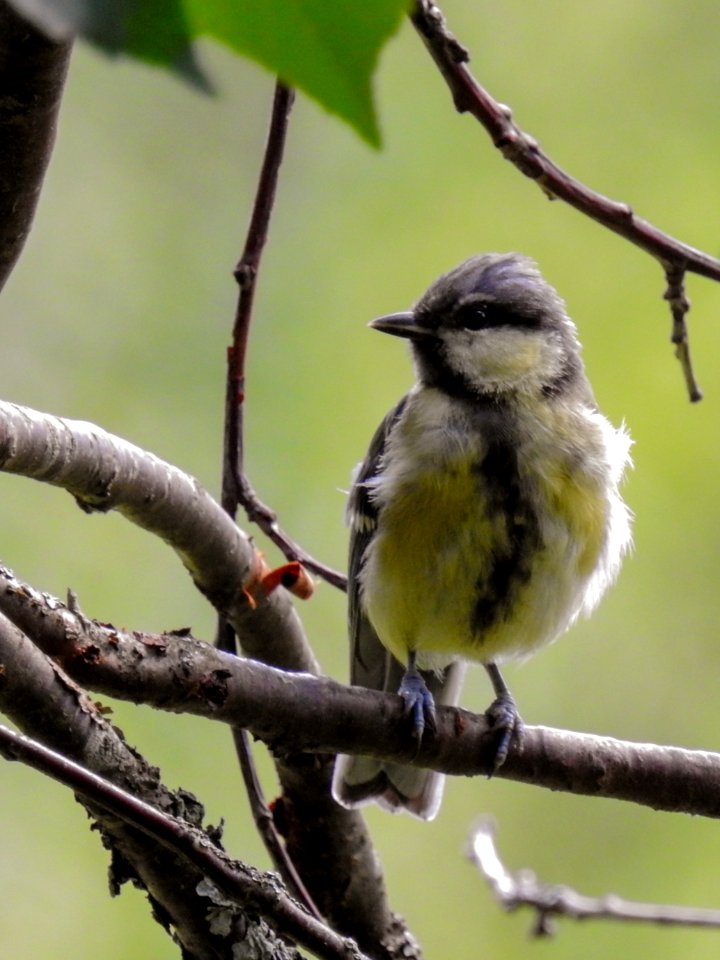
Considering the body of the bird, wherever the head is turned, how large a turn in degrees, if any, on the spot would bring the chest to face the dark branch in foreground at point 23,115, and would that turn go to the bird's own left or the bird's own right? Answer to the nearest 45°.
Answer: approximately 45° to the bird's own right

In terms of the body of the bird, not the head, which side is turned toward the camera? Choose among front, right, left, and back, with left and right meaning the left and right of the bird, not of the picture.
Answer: front

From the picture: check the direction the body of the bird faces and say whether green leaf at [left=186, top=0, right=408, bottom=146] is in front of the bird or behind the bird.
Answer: in front
